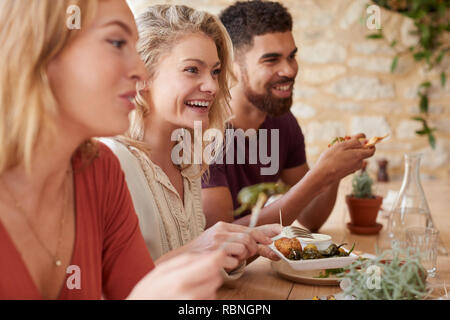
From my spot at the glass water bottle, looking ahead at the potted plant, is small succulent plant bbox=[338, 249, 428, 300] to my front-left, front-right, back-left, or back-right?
back-left

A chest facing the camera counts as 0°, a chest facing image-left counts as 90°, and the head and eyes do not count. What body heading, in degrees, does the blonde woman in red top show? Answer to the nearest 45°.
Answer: approximately 315°

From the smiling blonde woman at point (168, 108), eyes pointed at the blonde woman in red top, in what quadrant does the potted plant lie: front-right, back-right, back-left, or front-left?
back-left

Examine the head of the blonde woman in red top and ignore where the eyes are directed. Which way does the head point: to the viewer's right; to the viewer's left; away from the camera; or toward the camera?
to the viewer's right

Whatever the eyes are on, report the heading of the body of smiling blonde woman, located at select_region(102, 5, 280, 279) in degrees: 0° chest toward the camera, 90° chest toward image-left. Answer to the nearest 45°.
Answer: approximately 315°
